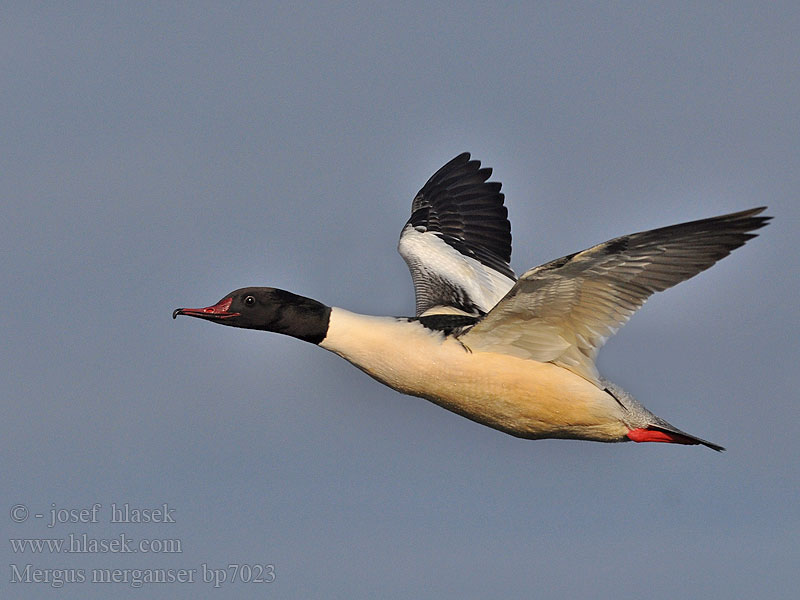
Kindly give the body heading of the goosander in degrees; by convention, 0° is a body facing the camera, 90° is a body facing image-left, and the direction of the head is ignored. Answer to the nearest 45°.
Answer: approximately 90°
